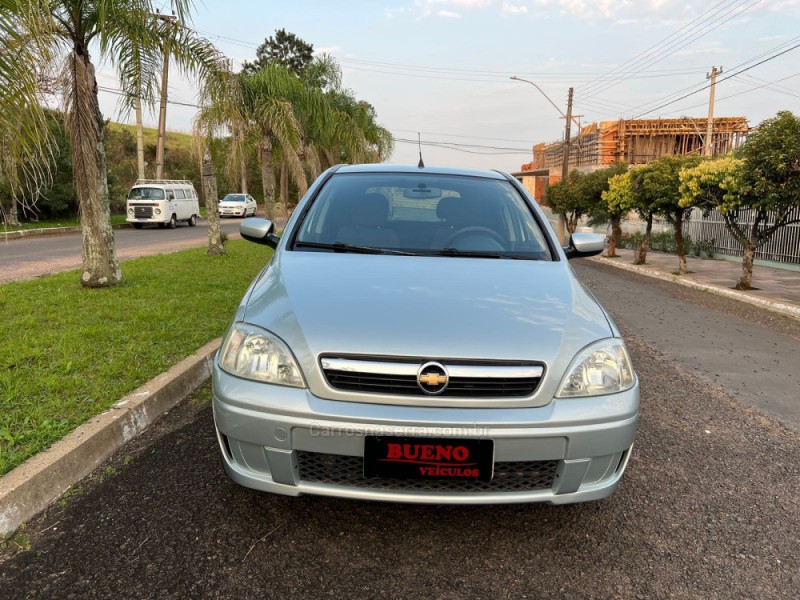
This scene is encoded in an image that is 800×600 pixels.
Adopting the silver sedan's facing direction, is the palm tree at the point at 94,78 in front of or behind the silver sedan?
behind

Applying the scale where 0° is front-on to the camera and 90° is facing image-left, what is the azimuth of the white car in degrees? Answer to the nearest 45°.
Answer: approximately 45°

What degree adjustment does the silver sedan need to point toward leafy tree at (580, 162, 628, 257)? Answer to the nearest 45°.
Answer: approximately 180°

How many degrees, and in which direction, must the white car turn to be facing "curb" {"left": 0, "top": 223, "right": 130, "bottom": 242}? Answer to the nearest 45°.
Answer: approximately 45° to its left

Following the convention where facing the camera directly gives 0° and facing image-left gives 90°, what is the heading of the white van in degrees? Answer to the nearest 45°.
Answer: approximately 45°

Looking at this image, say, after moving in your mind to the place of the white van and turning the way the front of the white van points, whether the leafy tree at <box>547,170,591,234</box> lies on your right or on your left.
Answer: on your left

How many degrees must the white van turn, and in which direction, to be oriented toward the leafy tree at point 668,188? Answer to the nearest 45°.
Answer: approximately 90° to its left

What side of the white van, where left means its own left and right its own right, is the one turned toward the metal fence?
left

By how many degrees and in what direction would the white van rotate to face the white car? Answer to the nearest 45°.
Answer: approximately 135° to its right
